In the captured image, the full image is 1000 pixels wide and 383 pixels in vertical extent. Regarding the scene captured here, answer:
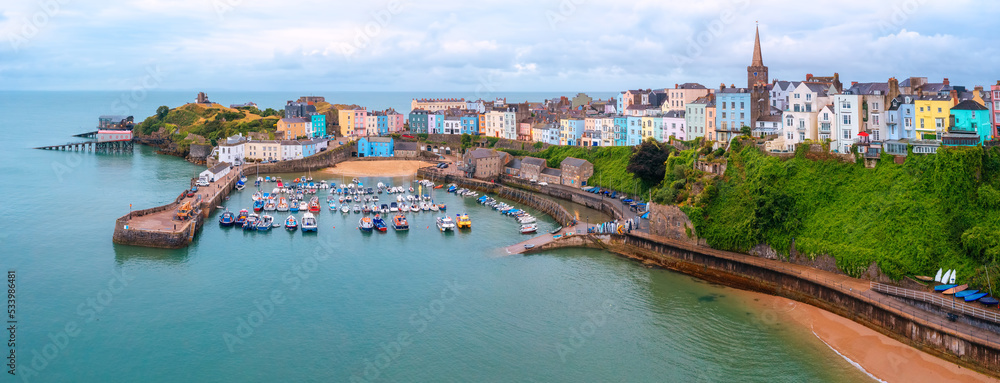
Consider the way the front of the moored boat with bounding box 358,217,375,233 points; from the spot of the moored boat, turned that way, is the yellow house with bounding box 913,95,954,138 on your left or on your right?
on your left

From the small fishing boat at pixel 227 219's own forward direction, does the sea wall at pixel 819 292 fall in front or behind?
in front

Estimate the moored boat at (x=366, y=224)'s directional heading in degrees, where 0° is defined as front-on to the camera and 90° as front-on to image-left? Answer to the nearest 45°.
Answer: approximately 0°

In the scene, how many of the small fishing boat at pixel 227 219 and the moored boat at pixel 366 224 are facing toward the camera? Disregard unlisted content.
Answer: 2

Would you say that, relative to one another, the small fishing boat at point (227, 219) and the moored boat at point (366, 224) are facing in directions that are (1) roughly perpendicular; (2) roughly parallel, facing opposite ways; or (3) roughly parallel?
roughly parallel

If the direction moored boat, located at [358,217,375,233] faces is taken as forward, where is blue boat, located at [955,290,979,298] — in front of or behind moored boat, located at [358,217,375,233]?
in front

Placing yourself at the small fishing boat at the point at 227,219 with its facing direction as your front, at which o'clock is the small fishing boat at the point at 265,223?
the small fishing boat at the point at 265,223 is roughly at 10 o'clock from the small fishing boat at the point at 227,219.

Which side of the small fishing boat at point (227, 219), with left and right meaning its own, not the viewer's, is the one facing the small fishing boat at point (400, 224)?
left

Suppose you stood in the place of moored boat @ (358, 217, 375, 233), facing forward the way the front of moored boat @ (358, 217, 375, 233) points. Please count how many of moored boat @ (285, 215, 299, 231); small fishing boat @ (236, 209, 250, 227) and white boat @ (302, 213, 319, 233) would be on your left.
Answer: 0

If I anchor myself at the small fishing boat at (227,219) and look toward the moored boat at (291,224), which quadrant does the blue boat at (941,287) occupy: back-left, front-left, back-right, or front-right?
front-right

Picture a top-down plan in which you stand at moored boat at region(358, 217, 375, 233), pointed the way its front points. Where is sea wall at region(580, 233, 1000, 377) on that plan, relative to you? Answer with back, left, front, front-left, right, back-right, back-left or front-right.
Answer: front-left

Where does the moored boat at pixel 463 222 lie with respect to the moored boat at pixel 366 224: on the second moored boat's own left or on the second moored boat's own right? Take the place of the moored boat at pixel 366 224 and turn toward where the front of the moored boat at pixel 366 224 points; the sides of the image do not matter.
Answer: on the second moored boat's own left

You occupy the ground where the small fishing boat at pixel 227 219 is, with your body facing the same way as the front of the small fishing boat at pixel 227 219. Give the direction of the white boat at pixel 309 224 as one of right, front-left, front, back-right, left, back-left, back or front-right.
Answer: front-left
